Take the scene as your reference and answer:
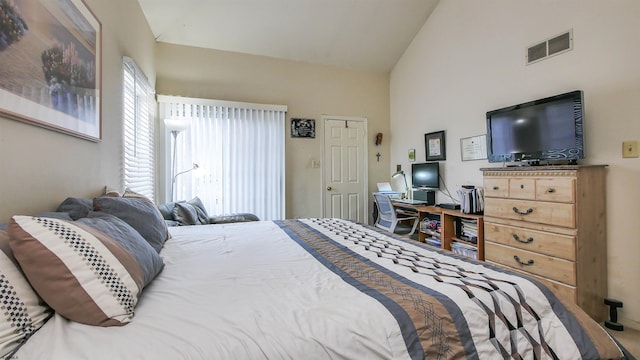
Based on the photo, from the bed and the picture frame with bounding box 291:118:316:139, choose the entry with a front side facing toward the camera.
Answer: the picture frame

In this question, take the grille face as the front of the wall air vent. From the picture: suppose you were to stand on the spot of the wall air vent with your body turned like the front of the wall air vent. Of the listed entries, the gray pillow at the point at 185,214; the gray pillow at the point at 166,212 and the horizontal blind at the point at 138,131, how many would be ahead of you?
3

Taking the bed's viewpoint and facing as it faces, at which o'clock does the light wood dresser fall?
The light wood dresser is roughly at 11 o'clock from the bed.

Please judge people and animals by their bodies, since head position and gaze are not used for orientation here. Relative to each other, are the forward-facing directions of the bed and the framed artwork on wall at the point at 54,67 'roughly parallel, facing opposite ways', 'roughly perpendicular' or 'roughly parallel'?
roughly parallel

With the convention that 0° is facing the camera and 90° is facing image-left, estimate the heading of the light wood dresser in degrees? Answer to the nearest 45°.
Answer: approximately 45°

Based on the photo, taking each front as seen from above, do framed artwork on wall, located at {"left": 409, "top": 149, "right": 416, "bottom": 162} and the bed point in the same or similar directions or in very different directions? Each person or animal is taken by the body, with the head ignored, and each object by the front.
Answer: very different directions

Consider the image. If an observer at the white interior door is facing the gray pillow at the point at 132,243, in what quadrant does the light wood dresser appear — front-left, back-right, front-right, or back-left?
front-left

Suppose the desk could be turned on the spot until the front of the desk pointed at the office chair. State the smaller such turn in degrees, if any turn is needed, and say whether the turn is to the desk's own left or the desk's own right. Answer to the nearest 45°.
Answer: approximately 45° to the desk's own right

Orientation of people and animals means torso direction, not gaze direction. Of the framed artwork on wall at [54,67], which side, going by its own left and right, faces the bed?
front

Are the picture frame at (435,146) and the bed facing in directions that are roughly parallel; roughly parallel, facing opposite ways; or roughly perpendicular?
roughly parallel, facing opposite ways

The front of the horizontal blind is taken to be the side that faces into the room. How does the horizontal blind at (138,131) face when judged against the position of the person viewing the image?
facing the viewer and to the right of the viewer

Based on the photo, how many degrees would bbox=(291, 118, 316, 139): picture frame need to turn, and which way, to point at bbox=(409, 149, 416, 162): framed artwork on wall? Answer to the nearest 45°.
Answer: approximately 90° to its left

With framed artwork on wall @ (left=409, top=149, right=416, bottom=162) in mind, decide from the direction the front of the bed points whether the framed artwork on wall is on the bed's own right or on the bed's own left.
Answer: on the bed's own left

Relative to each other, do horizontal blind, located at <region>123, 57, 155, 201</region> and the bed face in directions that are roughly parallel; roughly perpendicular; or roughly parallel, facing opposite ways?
roughly parallel

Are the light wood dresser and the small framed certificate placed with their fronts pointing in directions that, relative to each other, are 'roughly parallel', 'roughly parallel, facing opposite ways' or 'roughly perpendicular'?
roughly parallel

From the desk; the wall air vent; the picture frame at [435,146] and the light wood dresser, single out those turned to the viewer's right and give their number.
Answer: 0

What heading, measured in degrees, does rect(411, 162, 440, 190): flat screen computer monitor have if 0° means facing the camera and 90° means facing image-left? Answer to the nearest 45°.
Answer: approximately 45°
